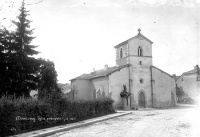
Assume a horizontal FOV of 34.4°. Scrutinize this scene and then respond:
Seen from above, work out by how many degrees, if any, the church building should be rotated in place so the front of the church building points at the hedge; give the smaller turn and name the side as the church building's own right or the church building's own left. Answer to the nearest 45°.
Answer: approximately 45° to the church building's own right

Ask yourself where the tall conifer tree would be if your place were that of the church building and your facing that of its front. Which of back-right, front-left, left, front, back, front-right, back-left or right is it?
right
